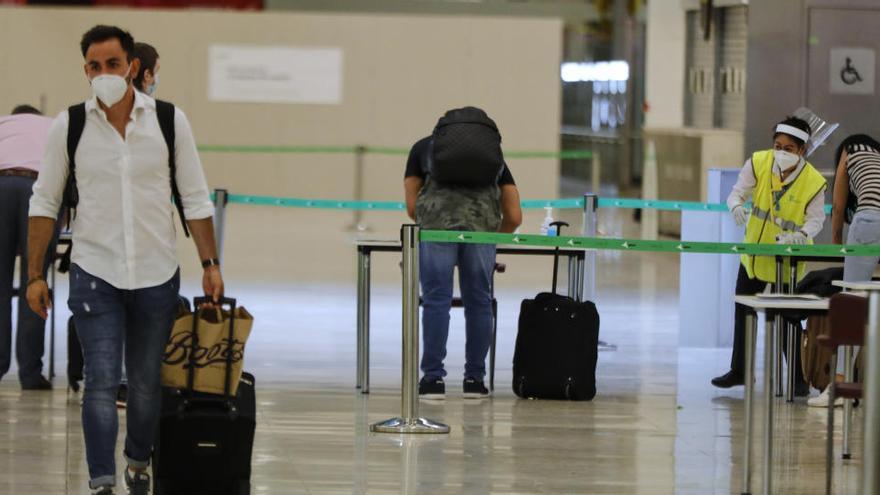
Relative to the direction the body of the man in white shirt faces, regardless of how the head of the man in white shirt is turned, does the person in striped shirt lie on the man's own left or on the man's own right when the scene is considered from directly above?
on the man's own left

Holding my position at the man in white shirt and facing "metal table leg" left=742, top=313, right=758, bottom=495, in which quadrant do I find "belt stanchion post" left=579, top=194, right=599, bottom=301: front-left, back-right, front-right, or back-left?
front-left

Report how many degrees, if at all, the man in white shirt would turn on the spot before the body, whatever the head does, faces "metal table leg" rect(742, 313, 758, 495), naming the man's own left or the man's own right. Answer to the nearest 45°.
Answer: approximately 90° to the man's own left

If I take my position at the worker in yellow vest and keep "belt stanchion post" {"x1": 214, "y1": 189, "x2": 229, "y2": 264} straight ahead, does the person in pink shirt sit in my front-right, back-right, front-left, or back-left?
front-left

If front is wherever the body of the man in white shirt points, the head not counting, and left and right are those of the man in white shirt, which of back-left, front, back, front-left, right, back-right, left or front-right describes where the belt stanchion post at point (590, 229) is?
back-left

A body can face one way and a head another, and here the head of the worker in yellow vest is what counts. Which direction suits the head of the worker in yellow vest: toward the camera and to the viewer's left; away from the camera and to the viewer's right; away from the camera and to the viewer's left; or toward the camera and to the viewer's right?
toward the camera and to the viewer's left

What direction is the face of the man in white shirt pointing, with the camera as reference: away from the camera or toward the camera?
toward the camera

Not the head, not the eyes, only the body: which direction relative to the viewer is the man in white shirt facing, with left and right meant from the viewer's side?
facing the viewer

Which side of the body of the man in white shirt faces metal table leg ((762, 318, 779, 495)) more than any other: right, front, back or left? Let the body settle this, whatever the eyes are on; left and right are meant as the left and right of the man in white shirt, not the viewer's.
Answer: left

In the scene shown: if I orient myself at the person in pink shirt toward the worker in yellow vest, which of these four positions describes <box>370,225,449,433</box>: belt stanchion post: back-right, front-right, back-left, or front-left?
front-right

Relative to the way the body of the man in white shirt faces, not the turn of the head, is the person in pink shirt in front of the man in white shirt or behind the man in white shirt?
behind

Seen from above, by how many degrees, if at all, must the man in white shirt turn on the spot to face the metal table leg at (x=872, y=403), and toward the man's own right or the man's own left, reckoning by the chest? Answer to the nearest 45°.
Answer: approximately 90° to the man's own left

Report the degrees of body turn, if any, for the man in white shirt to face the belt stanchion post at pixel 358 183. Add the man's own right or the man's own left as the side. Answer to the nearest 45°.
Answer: approximately 180°

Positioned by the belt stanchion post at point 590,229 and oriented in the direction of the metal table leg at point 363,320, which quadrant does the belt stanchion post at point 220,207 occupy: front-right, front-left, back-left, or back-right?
front-right
